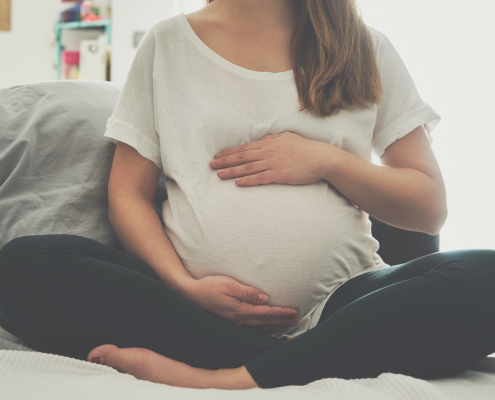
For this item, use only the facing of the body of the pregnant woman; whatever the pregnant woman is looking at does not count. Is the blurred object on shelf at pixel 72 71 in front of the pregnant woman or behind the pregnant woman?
behind

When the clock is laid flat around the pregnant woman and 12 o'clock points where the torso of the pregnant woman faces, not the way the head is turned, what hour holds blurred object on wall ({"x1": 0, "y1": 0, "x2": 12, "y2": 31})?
The blurred object on wall is roughly at 5 o'clock from the pregnant woman.

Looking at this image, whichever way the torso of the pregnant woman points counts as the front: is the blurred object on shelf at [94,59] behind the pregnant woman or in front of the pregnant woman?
behind

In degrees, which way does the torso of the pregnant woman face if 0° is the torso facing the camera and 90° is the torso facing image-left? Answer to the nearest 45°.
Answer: approximately 0°

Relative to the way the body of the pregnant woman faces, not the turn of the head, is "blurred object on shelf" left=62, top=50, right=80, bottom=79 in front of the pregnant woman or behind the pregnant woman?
behind
